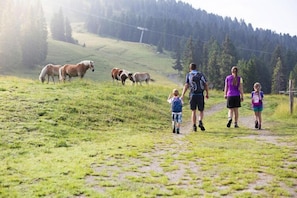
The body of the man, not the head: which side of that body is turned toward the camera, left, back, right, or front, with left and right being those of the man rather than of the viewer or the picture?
back

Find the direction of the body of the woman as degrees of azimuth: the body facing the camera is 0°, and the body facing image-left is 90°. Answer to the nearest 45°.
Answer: approximately 180°

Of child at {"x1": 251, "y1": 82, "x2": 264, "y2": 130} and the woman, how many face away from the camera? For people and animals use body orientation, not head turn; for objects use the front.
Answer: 2

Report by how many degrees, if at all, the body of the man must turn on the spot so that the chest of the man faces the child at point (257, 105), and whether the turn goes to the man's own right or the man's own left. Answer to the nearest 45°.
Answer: approximately 45° to the man's own right

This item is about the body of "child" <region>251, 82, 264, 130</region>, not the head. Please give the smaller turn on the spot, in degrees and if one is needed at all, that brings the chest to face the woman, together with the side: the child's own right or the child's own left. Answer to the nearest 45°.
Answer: approximately 135° to the child's own left

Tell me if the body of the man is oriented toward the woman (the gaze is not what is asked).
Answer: no

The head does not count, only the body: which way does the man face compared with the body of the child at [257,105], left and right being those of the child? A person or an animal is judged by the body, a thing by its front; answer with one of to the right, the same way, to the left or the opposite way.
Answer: the same way

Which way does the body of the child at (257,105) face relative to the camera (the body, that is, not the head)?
away from the camera

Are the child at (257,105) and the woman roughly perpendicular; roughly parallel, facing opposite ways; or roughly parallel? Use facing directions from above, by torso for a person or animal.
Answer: roughly parallel

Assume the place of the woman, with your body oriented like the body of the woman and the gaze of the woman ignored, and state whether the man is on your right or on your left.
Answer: on your left

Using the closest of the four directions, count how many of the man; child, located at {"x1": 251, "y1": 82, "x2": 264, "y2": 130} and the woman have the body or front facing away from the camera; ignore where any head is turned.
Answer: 3

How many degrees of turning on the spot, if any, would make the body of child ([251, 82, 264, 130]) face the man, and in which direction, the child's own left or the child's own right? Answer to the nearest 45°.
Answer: approximately 135° to the child's own left
